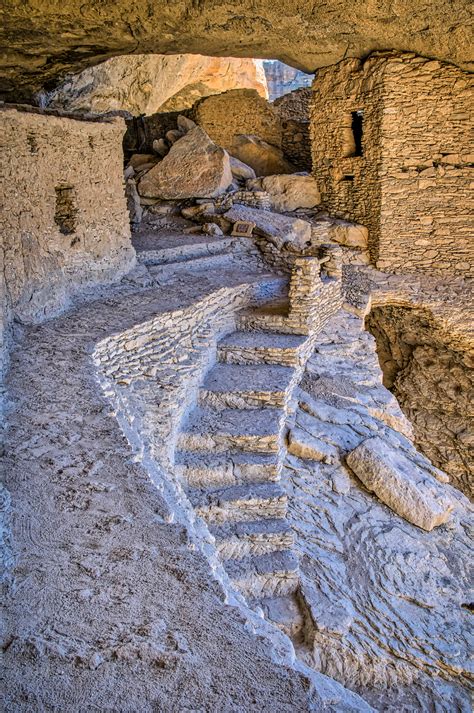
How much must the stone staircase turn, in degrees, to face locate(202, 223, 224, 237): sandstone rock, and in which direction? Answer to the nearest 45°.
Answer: approximately 180°

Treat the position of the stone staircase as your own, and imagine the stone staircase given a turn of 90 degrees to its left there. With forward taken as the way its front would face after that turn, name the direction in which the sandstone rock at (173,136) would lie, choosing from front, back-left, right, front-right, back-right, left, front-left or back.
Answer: left

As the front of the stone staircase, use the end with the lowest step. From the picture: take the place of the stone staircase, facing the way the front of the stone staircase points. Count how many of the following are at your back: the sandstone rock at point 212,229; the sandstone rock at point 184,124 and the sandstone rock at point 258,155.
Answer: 3

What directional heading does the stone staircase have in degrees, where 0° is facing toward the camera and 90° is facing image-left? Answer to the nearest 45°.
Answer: approximately 0°

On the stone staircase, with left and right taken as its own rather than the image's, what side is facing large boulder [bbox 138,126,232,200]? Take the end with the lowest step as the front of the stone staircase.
back

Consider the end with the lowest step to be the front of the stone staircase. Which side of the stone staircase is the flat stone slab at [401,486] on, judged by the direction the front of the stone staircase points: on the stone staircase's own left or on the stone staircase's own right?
on the stone staircase's own left

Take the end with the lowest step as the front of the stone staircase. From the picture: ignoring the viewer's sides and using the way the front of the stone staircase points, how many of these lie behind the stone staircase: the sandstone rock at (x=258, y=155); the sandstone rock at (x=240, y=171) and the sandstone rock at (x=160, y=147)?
3

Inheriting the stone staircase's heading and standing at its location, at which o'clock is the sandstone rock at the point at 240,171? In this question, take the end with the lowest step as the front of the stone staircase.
The sandstone rock is roughly at 6 o'clock from the stone staircase.

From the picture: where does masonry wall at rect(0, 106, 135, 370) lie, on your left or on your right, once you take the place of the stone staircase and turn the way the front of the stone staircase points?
on your right

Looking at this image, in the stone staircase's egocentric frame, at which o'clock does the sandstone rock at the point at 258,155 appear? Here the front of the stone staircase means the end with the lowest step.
The sandstone rock is roughly at 6 o'clock from the stone staircase.

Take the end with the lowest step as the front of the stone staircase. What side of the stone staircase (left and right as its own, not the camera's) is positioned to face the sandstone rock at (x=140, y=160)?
back

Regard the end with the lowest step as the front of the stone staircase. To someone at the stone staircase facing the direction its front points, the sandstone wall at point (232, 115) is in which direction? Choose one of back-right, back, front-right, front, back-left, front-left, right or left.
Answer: back

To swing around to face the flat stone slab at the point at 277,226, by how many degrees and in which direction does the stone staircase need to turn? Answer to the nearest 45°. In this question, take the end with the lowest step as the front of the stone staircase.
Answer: approximately 180°

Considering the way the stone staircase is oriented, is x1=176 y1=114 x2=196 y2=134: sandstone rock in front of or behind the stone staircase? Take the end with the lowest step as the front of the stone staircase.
behind
